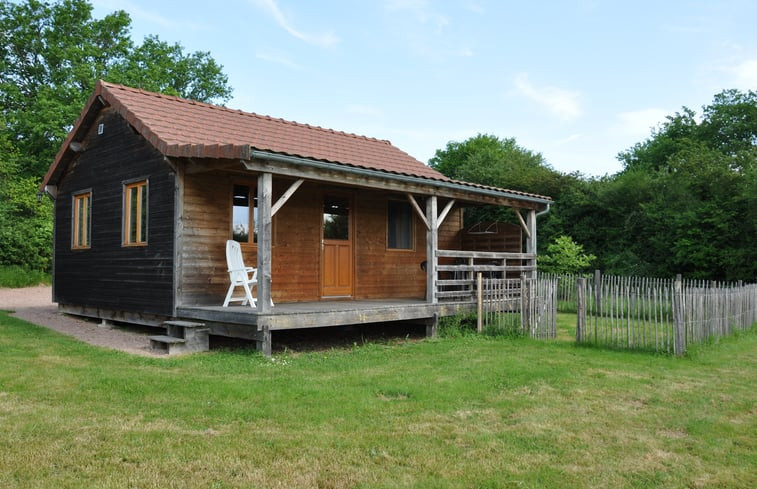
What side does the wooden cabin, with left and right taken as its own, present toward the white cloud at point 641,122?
left

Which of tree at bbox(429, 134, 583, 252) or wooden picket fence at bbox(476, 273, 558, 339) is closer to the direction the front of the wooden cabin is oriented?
the wooden picket fence

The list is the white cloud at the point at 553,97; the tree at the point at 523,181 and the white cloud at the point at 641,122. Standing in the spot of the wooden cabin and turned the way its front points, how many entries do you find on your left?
3

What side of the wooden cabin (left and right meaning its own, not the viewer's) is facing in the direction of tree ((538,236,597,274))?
left

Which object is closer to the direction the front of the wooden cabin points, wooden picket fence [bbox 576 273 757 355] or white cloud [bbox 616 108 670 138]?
the wooden picket fence

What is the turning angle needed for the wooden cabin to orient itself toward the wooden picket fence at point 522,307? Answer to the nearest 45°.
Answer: approximately 45° to its left

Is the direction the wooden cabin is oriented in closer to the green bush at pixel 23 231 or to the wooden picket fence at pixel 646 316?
the wooden picket fence

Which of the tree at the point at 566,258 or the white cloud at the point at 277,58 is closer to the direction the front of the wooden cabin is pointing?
the tree

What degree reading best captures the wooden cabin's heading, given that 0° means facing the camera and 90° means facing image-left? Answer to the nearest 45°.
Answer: approximately 315°

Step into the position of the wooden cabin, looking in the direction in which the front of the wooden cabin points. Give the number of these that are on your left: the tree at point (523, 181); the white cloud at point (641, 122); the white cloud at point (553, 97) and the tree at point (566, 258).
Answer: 4
